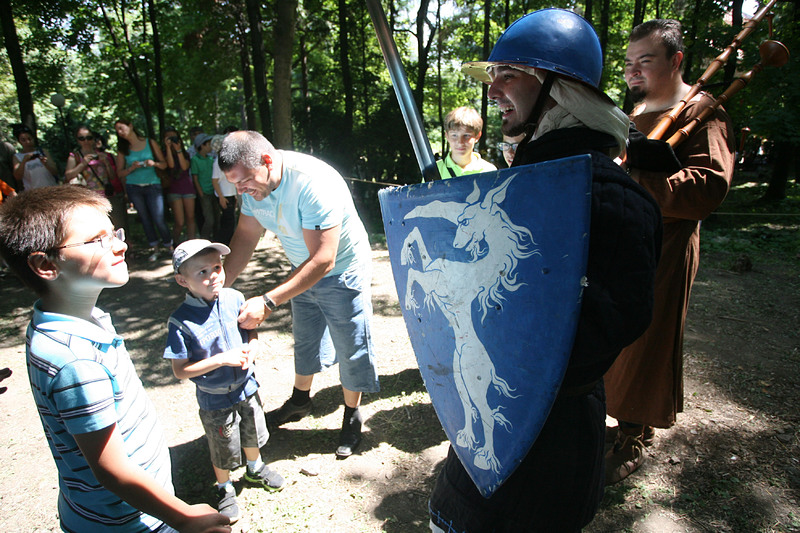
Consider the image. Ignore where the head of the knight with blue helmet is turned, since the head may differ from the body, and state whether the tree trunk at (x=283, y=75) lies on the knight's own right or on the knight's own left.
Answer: on the knight's own right

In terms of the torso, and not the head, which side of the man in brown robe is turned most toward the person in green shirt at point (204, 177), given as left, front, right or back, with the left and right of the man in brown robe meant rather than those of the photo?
right

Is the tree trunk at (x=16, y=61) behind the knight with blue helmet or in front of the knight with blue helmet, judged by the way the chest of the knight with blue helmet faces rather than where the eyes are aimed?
in front

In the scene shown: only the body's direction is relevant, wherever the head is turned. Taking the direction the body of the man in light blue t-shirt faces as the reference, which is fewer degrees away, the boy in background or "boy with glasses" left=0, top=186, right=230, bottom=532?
the boy with glasses

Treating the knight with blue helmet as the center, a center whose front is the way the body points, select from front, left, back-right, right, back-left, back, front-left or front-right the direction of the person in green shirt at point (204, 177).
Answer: front-right

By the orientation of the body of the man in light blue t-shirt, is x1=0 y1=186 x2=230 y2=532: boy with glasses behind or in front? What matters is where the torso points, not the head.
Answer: in front

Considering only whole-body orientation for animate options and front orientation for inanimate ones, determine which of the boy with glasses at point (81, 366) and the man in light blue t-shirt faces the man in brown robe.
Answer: the boy with glasses

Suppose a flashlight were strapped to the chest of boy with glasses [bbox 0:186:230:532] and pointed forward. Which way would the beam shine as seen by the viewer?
to the viewer's right

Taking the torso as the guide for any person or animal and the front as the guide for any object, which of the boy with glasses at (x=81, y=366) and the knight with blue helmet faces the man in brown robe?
the boy with glasses

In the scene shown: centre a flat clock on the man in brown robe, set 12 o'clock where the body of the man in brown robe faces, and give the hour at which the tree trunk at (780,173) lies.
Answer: The tree trunk is roughly at 5 o'clock from the man in brown robe.

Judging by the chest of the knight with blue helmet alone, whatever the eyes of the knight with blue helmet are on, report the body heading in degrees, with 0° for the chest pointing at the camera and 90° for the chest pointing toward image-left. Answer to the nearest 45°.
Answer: approximately 90°

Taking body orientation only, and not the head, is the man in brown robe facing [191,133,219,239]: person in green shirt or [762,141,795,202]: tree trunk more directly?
the person in green shirt

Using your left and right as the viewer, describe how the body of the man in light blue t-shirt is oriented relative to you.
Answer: facing the viewer and to the left of the viewer
